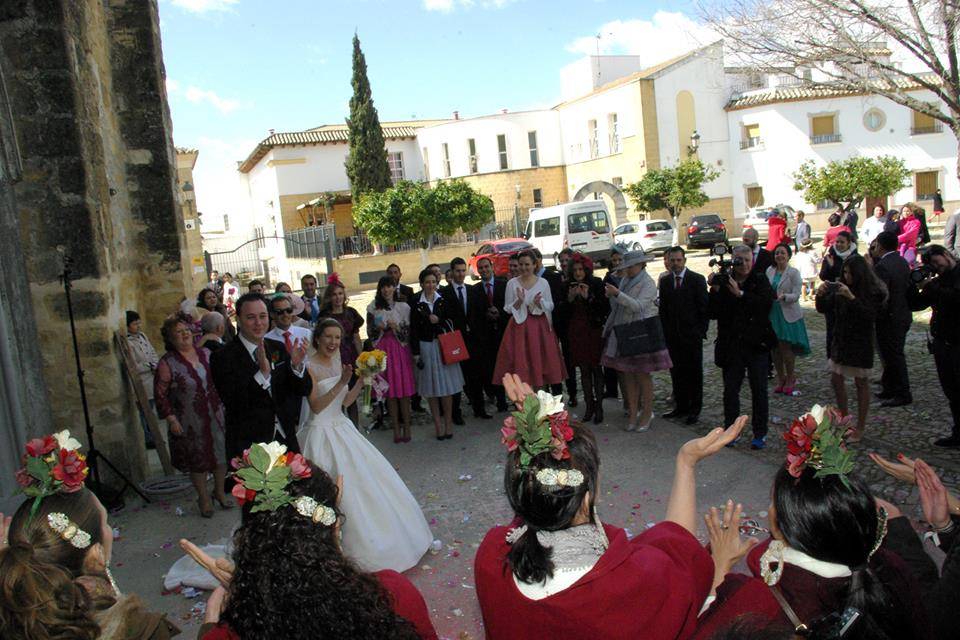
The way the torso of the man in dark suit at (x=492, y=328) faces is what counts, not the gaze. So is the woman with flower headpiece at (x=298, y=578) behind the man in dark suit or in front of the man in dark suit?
in front

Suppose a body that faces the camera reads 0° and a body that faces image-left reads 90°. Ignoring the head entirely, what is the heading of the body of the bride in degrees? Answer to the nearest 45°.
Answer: approximately 315°

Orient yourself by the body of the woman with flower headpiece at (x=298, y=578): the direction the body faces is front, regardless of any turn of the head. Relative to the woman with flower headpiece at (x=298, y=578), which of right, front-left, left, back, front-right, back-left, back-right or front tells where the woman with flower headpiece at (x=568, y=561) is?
right

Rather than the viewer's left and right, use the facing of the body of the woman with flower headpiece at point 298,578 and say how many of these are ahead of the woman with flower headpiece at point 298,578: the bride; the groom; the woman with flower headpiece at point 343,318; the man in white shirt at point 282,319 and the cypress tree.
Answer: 5

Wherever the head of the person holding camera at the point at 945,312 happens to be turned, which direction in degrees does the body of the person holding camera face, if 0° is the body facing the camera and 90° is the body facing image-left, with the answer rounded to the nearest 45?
approximately 90°

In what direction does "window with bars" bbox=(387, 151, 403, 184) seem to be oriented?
toward the camera

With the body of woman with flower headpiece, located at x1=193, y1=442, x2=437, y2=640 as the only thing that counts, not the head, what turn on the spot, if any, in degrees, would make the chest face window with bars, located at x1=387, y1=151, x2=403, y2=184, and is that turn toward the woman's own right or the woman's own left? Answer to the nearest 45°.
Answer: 0° — they already face it

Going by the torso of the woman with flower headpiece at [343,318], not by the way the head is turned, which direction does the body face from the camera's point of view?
toward the camera

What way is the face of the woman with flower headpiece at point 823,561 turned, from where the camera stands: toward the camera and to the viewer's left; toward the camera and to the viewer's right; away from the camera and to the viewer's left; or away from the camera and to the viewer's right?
away from the camera and to the viewer's left

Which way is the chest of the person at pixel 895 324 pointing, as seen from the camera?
to the viewer's left

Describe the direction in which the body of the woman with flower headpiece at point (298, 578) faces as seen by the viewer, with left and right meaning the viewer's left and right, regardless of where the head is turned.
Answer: facing away from the viewer

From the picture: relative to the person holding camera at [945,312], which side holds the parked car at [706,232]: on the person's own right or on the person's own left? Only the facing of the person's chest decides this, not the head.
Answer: on the person's own right

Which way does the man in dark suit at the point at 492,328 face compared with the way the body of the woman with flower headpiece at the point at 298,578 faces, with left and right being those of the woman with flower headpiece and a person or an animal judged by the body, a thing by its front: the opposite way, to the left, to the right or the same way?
the opposite way

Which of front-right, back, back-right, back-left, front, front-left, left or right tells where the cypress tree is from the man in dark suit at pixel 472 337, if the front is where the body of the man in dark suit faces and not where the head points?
back

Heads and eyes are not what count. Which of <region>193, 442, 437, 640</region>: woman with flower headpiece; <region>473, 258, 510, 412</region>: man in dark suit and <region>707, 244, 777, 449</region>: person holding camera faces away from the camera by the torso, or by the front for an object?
the woman with flower headpiece

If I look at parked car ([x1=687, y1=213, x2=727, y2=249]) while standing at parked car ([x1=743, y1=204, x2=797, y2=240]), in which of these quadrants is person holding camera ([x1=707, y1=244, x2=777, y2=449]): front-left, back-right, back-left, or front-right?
front-left

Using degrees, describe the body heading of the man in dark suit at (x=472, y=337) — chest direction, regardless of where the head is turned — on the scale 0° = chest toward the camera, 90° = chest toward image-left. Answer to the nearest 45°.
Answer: approximately 0°

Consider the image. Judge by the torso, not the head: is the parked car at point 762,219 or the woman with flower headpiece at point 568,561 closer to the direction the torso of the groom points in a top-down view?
the woman with flower headpiece
